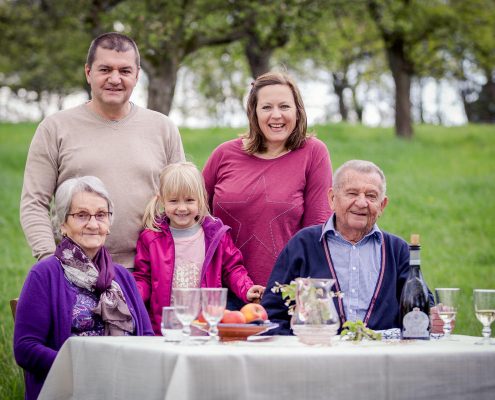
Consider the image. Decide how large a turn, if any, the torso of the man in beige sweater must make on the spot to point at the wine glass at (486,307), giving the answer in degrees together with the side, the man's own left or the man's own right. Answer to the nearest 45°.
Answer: approximately 45° to the man's own left

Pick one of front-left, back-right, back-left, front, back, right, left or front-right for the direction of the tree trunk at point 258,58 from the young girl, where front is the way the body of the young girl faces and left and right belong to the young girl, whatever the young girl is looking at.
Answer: back

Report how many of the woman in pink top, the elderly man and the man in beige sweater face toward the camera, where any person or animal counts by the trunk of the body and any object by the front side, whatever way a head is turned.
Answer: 3

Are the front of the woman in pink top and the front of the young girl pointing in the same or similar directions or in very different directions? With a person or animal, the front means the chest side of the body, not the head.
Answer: same or similar directions

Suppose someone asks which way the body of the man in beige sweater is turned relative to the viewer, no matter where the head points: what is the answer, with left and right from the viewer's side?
facing the viewer

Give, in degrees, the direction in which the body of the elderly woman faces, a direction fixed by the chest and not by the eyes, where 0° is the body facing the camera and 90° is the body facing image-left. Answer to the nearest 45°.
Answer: approximately 315°

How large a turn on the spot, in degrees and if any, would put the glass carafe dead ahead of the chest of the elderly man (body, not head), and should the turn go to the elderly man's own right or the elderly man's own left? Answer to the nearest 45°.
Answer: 0° — they already face it

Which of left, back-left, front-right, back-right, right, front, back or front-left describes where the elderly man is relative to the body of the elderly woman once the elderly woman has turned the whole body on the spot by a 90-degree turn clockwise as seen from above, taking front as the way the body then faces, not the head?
back-left

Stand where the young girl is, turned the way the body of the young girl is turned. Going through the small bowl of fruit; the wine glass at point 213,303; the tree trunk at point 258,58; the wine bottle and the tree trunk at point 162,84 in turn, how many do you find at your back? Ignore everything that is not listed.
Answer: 2

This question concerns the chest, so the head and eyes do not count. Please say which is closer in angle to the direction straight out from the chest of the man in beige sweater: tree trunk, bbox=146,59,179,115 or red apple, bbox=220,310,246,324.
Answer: the red apple

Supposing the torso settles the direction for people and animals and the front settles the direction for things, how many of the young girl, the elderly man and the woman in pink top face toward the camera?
3

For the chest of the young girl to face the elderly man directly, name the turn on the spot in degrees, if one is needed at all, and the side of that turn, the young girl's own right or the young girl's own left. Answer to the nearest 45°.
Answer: approximately 45° to the young girl's own left

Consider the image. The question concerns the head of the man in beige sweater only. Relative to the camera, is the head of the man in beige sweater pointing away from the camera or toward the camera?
toward the camera

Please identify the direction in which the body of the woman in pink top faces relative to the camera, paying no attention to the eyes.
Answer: toward the camera

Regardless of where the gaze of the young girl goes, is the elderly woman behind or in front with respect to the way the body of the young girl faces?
in front

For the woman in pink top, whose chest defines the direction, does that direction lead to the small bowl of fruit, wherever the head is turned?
yes

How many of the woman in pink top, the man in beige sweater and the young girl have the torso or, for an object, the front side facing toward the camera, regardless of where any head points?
3

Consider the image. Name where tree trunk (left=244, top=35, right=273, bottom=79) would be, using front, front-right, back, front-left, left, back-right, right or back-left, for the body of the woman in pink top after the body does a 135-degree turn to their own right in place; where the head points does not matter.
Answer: front-right
